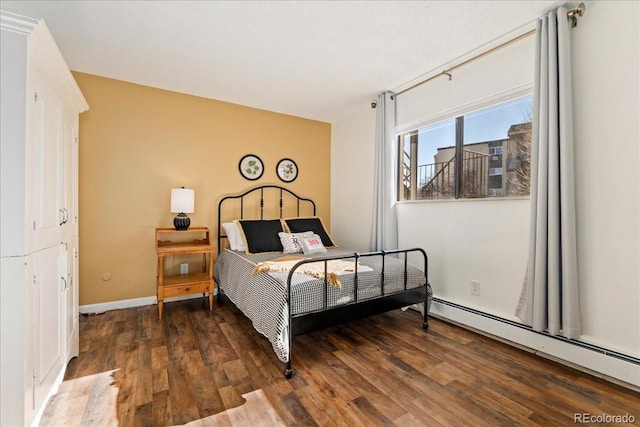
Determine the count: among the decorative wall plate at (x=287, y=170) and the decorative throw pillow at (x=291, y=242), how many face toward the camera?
2

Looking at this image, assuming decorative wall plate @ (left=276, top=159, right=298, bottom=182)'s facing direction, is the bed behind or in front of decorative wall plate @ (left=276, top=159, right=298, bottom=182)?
in front

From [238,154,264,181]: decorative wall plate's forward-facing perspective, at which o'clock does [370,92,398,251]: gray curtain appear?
The gray curtain is roughly at 10 o'clock from the decorative wall plate.

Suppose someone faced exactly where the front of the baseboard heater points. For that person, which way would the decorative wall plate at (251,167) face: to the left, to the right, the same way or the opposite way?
to the left

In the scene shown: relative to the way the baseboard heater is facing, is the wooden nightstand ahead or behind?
ahead

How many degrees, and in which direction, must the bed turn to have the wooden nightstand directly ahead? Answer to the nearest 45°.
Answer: approximately 180°

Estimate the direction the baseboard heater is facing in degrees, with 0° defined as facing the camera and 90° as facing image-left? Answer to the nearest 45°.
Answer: approximately 45°

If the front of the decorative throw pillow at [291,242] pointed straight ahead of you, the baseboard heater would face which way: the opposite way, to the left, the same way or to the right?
to the right

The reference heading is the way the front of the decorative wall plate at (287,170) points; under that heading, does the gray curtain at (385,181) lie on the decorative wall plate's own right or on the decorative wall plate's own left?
on the decorative wall plate's own left

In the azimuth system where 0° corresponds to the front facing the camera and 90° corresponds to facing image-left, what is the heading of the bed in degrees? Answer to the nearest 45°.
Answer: approximately 315°
